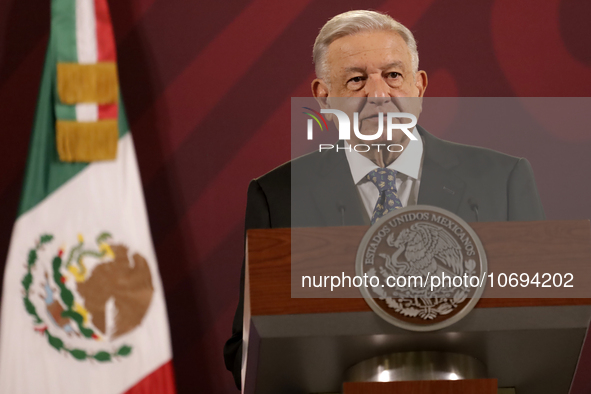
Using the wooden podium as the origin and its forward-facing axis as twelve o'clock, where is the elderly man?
The elderly man is roughly at 6 o'clock from the wooden podium.

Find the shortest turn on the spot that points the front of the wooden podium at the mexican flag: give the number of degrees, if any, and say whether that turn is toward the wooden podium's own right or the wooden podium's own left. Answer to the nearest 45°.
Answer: approximately 135° to the wooden podium's own right

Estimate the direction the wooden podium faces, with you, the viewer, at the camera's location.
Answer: facing the viewer

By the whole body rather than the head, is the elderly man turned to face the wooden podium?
yes

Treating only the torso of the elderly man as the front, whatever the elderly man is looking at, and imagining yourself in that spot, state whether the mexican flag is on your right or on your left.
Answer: on your right

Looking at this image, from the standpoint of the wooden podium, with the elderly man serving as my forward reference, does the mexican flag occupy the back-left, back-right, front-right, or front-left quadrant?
front-left

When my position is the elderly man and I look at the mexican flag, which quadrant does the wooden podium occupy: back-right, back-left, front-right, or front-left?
back-left

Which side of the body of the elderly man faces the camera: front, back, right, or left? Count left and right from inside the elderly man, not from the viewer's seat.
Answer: front

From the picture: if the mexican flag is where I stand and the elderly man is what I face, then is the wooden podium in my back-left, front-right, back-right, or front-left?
front-right

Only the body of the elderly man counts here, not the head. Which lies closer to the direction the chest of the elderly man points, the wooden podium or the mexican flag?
the wooden podium

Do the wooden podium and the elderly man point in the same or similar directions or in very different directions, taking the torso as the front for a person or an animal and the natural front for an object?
same or similar directions

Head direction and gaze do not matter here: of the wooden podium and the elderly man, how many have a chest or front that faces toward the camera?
2

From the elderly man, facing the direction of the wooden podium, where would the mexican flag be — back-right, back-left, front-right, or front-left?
back-right
